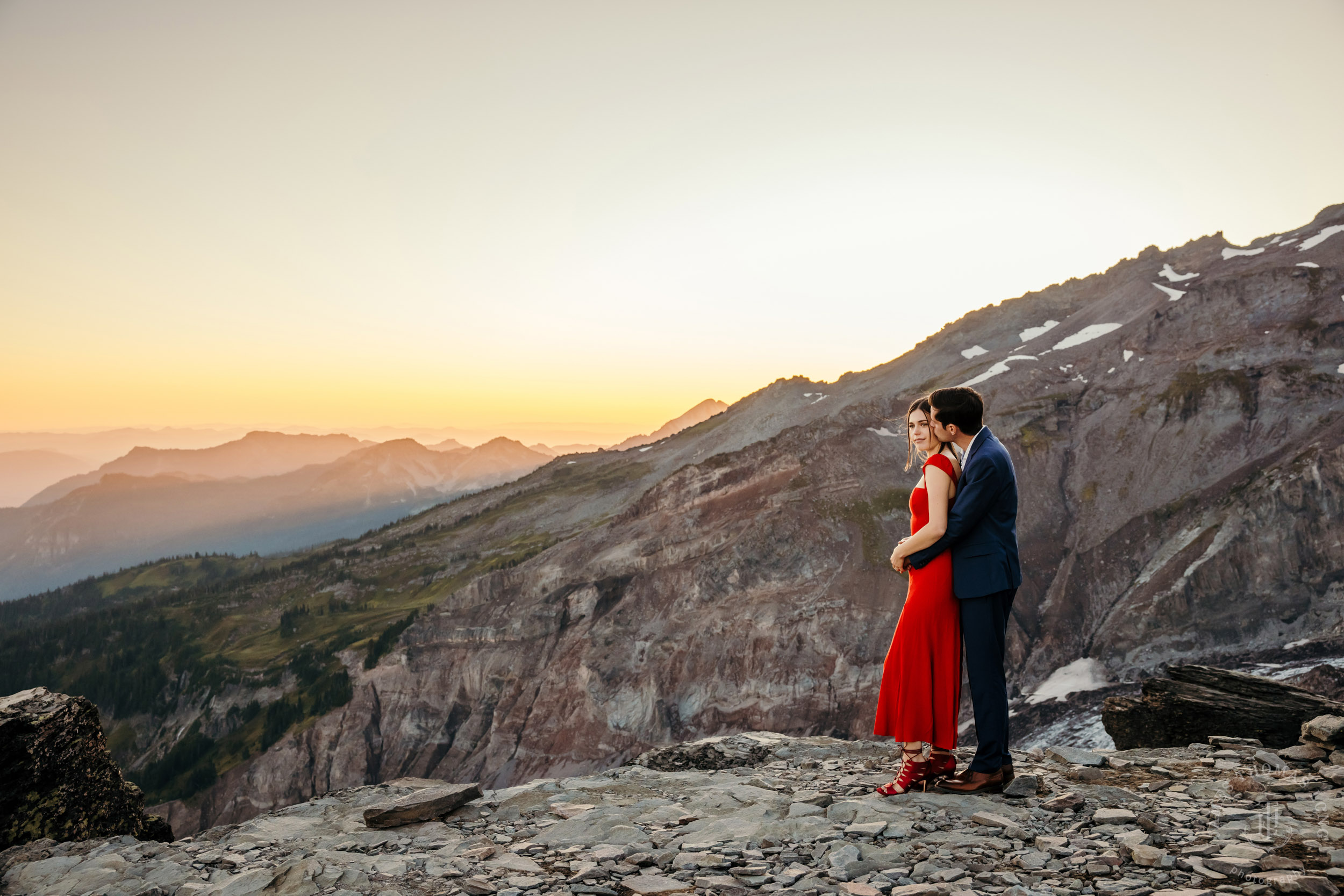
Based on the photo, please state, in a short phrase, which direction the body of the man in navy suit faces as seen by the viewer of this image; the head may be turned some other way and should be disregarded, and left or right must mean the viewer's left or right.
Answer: facing to the left of the viewer

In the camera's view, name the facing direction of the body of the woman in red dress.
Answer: to the viewer's left

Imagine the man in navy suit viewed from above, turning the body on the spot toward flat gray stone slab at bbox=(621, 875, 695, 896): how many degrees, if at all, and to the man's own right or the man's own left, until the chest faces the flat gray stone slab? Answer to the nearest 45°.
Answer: approximately 45° to the man's own left

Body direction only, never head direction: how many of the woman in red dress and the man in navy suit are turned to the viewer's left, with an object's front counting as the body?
2

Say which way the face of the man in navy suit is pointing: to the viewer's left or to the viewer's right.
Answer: to the viewer's left

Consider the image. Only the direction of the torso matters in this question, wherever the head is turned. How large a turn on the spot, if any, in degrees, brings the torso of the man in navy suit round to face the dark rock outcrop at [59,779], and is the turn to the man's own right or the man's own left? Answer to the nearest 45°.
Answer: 0° — they already face it

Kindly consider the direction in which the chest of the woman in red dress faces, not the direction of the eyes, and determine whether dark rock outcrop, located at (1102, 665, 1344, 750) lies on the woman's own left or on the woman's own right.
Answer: on the woman's own right
